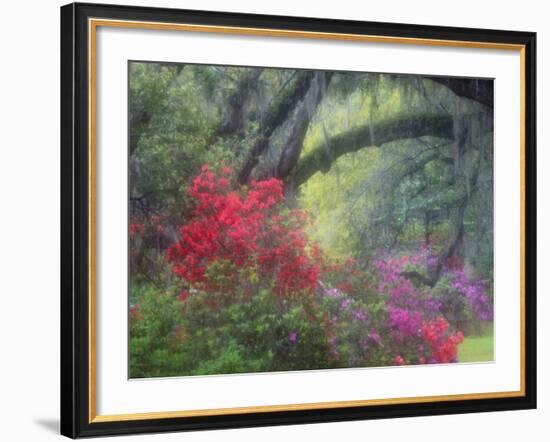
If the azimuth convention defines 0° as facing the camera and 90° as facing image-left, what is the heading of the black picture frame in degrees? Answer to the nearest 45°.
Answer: approximately 315°
